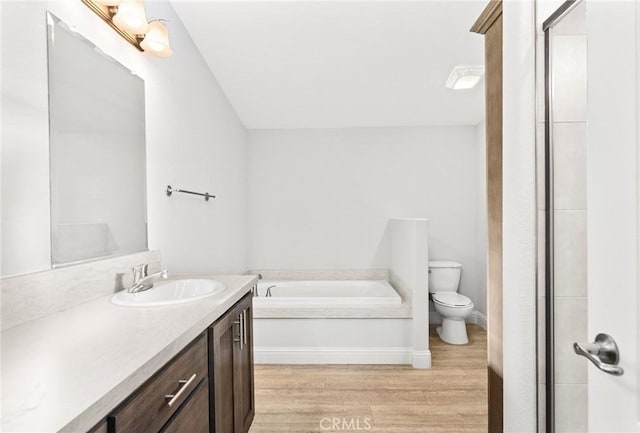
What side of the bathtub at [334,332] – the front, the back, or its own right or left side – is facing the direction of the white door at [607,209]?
front

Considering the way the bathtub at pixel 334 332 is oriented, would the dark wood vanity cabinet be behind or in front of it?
in front

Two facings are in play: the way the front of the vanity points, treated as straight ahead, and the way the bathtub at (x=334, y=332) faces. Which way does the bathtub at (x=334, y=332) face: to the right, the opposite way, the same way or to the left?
to the right

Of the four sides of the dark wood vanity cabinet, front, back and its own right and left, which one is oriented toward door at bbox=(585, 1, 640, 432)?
front
